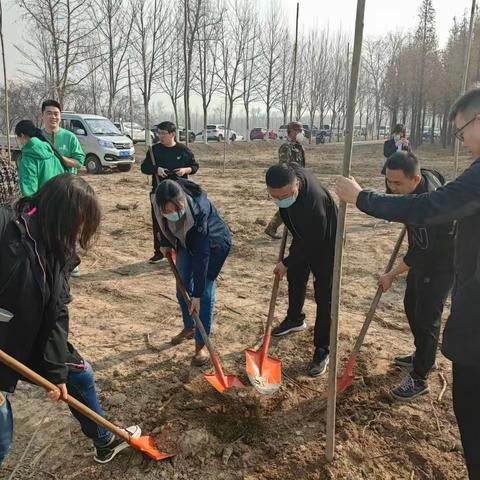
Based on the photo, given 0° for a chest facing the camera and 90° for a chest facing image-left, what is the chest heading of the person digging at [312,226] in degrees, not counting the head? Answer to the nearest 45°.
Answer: approximately 45°

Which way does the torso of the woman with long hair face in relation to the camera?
to the viewer's right

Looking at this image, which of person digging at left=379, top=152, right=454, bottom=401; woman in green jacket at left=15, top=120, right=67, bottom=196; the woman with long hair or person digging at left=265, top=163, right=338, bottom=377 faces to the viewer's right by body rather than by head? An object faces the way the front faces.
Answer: the woman with long hair

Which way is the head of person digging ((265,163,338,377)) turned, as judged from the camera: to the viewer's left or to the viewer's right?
to the viewer's left

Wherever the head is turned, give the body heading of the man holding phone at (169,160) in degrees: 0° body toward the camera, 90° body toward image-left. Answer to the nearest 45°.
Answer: approximately 0°

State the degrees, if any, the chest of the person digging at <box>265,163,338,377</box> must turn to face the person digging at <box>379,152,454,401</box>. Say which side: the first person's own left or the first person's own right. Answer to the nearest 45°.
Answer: approximately 90° to the first person's own left

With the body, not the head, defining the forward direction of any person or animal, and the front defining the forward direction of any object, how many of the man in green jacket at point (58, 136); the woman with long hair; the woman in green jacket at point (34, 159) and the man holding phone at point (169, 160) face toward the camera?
2

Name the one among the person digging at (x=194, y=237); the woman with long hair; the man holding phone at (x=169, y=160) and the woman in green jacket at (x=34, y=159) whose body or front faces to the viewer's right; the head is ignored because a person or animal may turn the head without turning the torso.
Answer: the woman with long hair
